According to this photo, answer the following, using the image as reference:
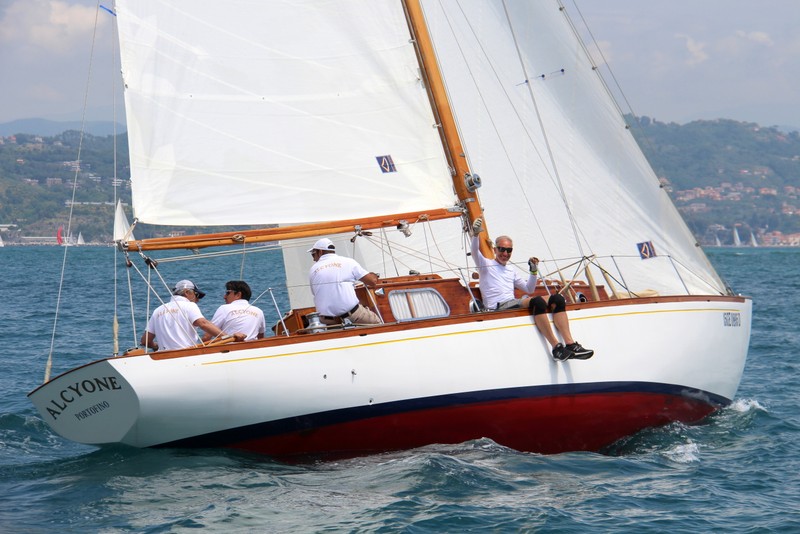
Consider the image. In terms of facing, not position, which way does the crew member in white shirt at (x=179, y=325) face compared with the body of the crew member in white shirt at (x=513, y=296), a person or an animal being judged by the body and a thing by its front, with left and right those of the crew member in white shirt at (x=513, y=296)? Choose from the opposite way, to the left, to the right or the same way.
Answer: to the left

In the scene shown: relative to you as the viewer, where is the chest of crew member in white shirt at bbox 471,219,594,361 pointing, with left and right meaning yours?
facing the viewer and to the right of the viewer

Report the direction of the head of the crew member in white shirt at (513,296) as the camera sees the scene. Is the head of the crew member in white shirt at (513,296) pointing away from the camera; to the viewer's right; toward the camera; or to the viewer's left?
toward the camera

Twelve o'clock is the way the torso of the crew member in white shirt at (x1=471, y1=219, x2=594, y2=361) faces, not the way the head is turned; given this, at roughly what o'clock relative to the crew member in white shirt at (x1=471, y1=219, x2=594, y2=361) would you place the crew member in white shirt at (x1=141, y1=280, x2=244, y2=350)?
the crew member in white shirt at (x1=141, y1=280, x2=244, y2=350) is roughly at 4 o'clock from the crew member in white shirt at (x1=471, y1=219, x2=594, y2=361).

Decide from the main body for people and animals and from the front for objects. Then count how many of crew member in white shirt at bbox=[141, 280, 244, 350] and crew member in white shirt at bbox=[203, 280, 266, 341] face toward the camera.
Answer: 0

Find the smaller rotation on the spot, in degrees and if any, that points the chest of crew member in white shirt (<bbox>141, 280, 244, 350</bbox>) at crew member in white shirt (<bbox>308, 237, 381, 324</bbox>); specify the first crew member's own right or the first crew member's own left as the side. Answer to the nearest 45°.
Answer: approximately 45° to the first crew member's own right

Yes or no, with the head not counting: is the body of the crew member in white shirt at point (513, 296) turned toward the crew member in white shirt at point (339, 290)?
no

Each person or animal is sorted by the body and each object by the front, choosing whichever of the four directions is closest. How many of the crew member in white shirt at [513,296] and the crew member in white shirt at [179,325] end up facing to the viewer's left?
0

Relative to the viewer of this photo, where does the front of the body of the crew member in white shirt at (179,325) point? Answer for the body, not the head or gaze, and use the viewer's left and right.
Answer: facing away from the viewer and to the right of the viewer

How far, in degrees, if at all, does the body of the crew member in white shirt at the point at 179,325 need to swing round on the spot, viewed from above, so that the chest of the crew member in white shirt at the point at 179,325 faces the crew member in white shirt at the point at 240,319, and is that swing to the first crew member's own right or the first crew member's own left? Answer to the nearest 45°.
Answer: approximately 45° to the first crew member's own right

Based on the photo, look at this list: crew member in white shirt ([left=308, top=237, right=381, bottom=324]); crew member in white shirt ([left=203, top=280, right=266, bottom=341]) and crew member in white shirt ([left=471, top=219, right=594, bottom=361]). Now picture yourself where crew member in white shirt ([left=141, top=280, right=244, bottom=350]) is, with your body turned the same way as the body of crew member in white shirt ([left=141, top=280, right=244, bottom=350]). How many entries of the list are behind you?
0

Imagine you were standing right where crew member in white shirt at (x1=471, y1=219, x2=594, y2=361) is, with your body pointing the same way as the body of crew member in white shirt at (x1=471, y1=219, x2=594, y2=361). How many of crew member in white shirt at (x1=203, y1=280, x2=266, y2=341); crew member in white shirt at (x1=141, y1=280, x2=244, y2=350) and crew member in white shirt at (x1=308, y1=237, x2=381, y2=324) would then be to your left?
0

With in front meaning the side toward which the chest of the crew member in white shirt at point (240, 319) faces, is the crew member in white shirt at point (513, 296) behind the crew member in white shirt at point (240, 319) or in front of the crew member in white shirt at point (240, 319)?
behind

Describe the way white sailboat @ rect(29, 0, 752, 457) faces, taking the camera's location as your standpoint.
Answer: facing away from the viewer and to the right of the viewer

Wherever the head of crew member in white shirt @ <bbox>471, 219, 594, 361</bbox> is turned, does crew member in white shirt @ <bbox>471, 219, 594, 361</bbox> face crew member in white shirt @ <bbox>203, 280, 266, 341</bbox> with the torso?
no
